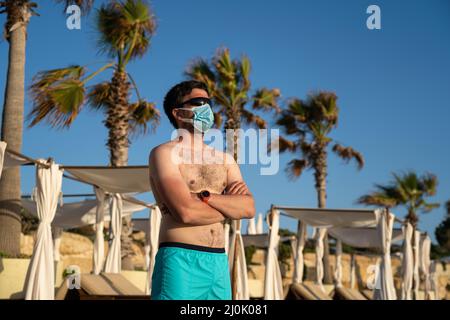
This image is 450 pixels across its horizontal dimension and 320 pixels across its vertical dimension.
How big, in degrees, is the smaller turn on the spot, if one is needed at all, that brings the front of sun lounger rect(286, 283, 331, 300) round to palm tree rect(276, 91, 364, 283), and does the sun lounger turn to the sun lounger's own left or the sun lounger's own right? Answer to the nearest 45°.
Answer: approximately 135° to the sun lounger's own left

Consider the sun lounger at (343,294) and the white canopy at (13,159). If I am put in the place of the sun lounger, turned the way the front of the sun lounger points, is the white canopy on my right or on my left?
on my right

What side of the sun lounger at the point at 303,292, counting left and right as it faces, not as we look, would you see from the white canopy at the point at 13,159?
right

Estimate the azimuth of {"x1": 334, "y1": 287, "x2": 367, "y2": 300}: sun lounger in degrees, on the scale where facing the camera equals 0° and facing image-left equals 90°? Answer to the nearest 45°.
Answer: approximately 315°

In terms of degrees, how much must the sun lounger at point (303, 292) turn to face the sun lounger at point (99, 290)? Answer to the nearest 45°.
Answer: approximately 90° to its right

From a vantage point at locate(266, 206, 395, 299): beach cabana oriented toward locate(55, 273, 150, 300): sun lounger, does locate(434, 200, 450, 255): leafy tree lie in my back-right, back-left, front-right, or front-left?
back-right

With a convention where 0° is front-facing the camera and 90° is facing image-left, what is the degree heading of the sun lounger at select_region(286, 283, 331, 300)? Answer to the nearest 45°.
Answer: approximately 315°
